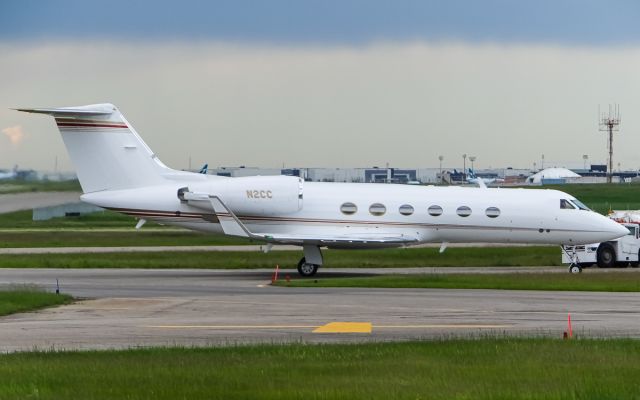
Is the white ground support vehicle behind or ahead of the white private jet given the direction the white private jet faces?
ahead

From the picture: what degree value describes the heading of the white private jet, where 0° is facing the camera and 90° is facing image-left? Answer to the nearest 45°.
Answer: approximately 270°

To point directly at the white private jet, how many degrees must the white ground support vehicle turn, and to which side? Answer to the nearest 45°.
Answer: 0° — it already faces it
